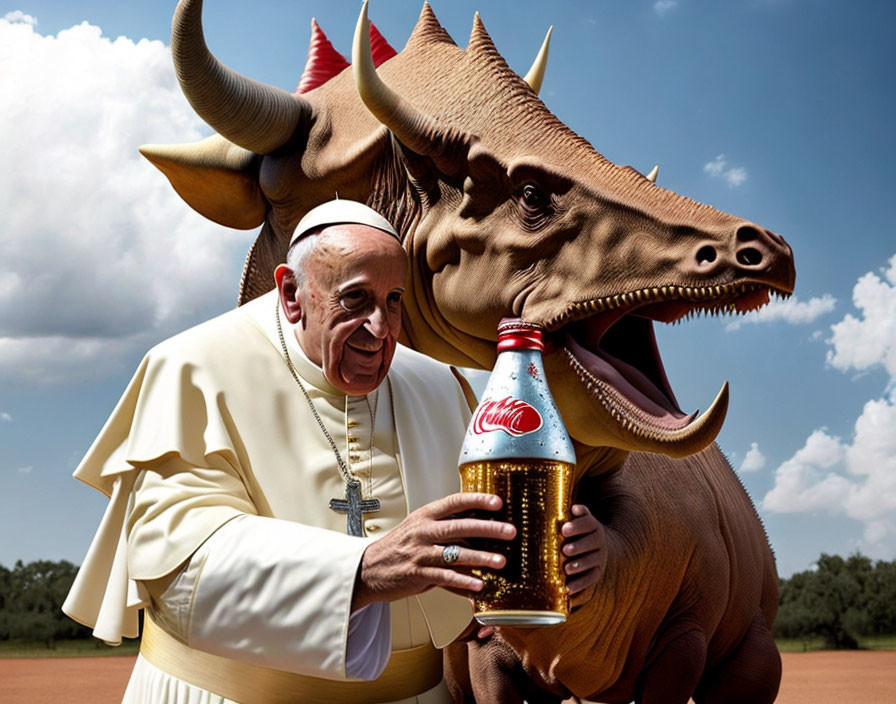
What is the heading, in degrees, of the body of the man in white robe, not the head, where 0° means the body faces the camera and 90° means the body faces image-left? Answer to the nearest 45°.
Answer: approximately 315°

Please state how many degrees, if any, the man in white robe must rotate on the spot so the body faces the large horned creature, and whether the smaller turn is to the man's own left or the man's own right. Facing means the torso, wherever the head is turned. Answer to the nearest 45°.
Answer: approximately 90° to the man's own left
